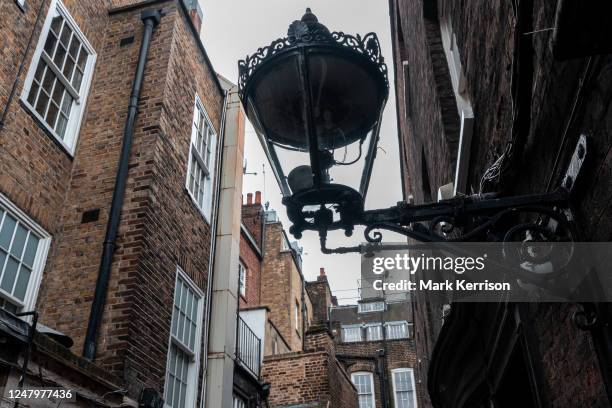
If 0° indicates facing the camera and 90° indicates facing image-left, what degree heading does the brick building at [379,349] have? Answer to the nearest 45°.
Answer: approximately 0°

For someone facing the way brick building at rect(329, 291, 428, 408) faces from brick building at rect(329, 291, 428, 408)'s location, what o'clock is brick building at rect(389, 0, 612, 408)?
brick building at rect(389, 0, 612, 408) is roughly at 12 o'clock from brick building at rect(329, 291, 428, 408).

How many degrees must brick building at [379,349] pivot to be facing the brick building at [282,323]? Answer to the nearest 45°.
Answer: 0° — it already faces it

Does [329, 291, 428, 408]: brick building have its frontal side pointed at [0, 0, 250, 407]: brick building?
yes
